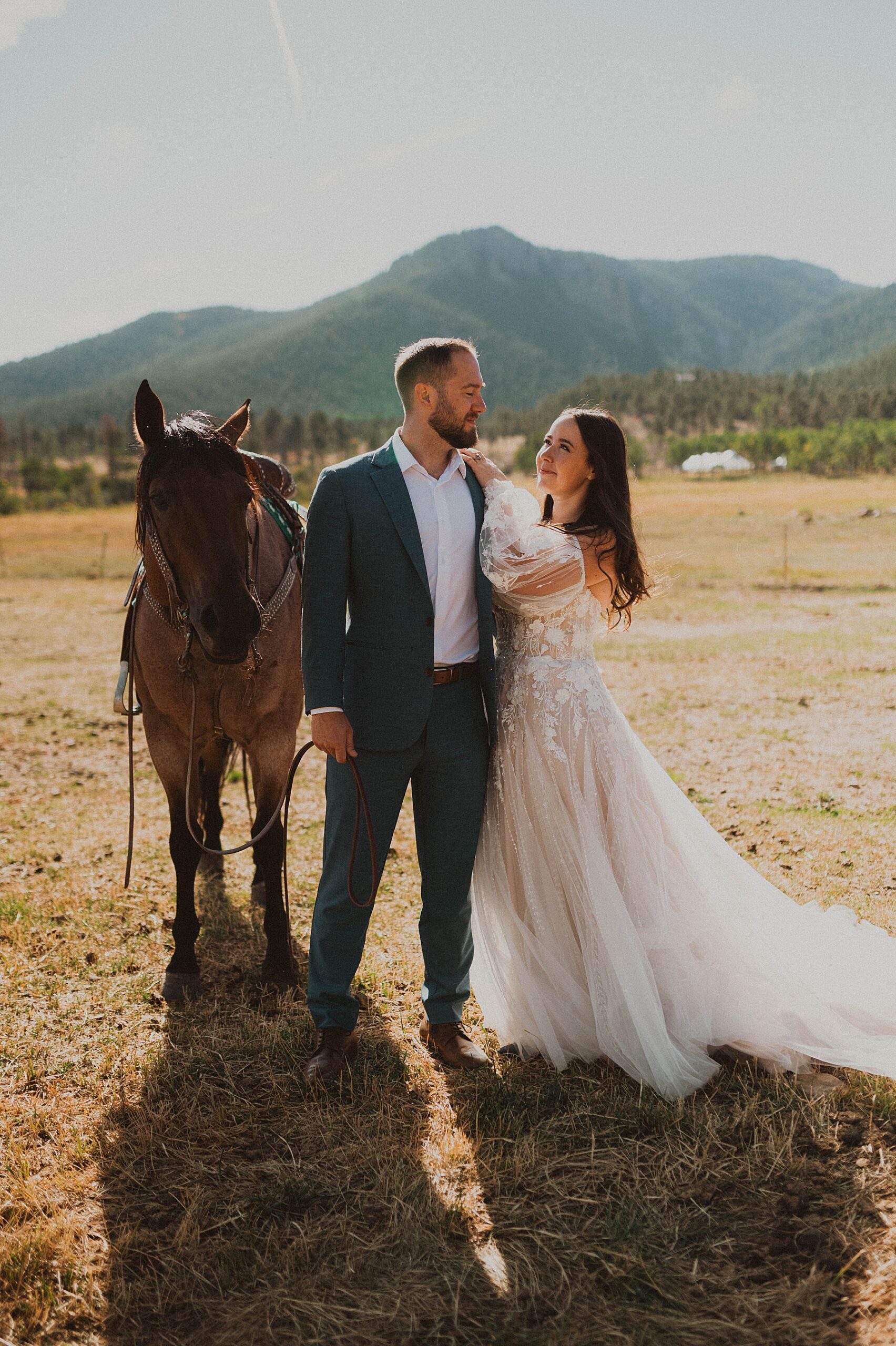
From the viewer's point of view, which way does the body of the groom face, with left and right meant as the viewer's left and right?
facing the viewer and to the right of the viewer

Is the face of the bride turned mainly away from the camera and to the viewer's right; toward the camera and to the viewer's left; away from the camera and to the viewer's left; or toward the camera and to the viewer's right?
toward the camera and to the viewer's left

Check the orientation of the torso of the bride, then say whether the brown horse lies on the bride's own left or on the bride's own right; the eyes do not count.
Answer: on the bride's own right

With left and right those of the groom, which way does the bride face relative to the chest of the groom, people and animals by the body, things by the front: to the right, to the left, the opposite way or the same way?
to the right

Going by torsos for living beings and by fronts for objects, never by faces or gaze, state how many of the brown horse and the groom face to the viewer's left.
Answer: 0

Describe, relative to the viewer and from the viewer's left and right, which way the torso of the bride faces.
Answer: facing the viewer and to the left of the viewer

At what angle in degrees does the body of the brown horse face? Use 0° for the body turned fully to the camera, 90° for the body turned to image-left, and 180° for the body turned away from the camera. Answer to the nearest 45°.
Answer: approximately 0°

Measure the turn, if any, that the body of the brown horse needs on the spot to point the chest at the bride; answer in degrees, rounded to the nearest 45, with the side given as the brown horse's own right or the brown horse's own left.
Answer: approximately 45° to the brown horse's own left

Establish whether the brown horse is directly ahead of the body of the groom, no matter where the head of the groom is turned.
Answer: no

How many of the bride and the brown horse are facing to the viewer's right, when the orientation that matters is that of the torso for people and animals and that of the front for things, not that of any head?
0
